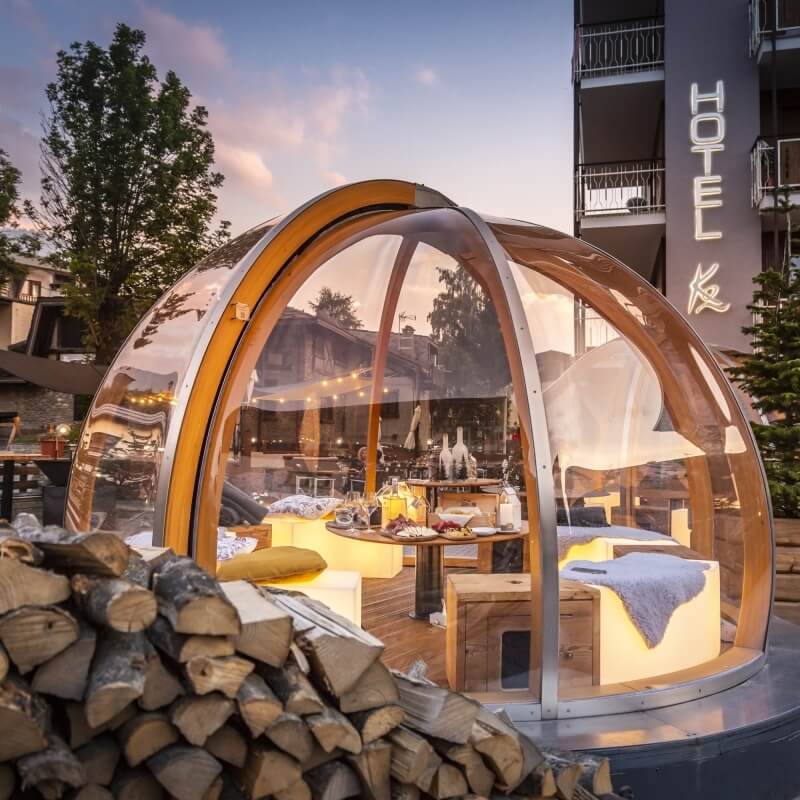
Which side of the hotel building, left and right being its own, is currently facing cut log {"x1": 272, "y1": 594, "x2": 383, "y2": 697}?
front

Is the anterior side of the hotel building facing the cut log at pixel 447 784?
yes

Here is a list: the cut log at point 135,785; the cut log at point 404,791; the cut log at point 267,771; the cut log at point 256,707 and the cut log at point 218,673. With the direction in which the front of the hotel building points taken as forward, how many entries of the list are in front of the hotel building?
5

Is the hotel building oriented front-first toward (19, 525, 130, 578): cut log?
yes

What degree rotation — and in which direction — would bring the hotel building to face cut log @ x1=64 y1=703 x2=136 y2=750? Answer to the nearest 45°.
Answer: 0° — it already faces it

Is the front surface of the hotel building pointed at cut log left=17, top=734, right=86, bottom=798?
yes

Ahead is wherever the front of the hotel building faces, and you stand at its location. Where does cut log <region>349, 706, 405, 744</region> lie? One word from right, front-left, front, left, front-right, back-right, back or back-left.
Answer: front

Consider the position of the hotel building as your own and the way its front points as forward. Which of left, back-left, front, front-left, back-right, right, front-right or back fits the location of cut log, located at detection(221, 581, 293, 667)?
front

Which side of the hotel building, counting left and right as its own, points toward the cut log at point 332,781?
front

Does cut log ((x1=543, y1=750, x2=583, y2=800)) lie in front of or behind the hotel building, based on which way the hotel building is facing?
in front

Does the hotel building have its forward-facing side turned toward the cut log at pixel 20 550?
yes

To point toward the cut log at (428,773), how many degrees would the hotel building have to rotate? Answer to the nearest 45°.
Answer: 0° — it already faces it

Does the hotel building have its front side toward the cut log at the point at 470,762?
yes

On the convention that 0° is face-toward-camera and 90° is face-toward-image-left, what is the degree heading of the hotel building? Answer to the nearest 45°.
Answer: approximately 0°

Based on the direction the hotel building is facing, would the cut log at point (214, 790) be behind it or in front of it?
in front

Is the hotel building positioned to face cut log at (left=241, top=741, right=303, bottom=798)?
yes

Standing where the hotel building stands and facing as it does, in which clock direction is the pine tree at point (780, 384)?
The pine tree is roughly at 12 o'clock from the hotel building.

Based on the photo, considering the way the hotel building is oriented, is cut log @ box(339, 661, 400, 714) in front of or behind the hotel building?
in front
